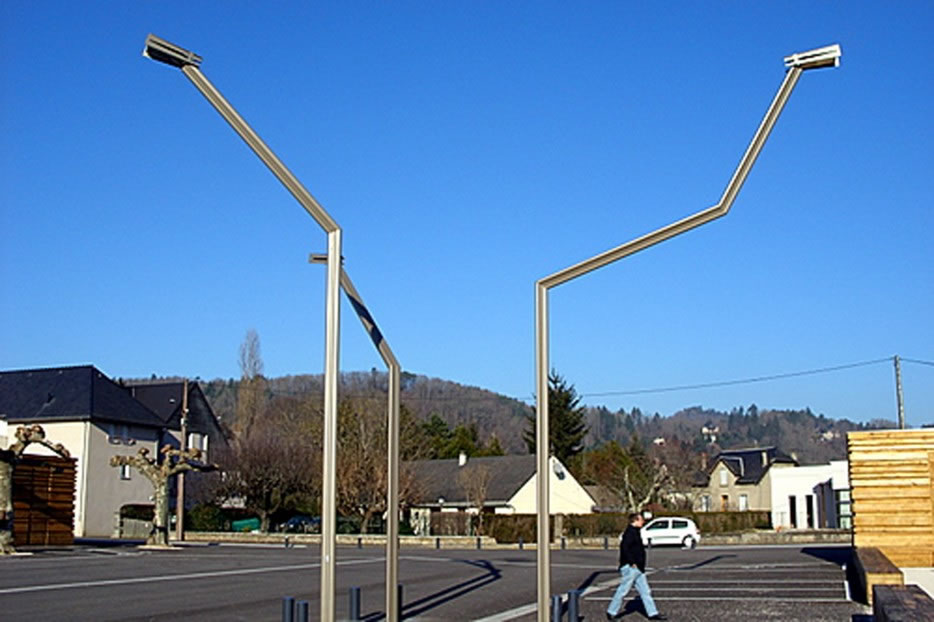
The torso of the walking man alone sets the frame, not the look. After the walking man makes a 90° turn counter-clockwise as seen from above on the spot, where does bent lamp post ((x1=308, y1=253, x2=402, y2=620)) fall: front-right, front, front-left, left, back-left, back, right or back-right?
back-left

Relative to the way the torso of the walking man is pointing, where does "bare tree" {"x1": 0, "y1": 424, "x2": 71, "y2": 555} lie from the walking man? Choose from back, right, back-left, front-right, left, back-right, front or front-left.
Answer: back-left

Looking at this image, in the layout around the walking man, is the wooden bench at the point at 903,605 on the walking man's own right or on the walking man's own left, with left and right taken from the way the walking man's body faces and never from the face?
on the walking man's own right

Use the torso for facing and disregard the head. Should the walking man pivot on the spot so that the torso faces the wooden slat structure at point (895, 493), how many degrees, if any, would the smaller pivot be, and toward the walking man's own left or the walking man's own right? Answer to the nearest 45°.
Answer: approximately 45° to the walking man's own left

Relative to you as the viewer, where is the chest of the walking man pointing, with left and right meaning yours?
facing to the right of the viewer

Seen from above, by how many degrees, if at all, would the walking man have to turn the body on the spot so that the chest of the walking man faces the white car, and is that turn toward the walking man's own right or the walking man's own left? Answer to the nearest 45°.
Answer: approximately 90° to the walking man's own left

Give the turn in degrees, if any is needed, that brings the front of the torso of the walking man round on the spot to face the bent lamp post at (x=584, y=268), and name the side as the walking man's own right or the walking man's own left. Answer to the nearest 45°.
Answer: approximately 90° to the walking man's own right

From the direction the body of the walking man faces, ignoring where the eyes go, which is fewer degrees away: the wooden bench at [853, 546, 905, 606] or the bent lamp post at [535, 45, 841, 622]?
the wooden bench

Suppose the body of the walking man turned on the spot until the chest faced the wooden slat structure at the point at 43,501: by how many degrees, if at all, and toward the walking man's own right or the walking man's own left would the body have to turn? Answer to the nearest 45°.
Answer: approximately 135° to the walking man's own left

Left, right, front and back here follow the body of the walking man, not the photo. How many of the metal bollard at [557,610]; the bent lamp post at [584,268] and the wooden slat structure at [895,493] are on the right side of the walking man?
2

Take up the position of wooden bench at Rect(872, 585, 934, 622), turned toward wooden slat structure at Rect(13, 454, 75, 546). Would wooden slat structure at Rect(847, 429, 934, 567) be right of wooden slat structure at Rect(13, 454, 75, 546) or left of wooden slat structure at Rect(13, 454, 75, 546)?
right

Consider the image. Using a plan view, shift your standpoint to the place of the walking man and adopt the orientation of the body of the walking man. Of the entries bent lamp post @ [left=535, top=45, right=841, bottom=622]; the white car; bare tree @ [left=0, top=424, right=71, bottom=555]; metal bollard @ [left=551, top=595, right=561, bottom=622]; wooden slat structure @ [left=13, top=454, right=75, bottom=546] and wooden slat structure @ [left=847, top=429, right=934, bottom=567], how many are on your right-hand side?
2
